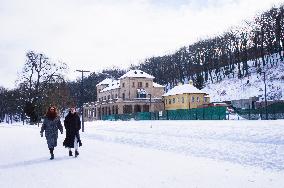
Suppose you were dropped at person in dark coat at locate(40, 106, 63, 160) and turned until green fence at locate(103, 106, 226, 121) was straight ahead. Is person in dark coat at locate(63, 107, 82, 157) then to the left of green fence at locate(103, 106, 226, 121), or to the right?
right

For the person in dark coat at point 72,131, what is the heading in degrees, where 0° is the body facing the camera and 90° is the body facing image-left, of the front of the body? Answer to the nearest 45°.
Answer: approximately 0°

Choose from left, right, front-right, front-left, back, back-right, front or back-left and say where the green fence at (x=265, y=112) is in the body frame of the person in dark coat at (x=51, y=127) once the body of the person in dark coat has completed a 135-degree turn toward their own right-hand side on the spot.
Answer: right

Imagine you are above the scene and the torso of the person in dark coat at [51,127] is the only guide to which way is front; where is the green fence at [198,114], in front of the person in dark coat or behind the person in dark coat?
behind

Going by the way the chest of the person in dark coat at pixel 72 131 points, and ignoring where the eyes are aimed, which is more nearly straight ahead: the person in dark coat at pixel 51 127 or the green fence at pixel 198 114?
the person in dark coat

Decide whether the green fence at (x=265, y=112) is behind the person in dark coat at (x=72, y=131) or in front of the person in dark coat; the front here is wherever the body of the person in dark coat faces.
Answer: behind

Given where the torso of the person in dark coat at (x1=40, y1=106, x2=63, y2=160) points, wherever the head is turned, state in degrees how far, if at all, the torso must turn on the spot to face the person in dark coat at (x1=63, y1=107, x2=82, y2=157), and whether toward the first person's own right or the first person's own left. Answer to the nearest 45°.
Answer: approximately 90° to the first person's own left

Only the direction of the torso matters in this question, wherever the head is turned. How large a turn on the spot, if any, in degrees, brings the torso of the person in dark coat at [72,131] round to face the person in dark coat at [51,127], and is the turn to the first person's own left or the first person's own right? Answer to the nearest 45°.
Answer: approximately 90° to the first person's own right

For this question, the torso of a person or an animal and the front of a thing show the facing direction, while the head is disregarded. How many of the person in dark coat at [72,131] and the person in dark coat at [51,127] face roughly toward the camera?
2

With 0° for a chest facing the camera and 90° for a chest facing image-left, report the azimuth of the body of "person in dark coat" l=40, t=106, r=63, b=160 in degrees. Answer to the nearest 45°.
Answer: approximately 0°
